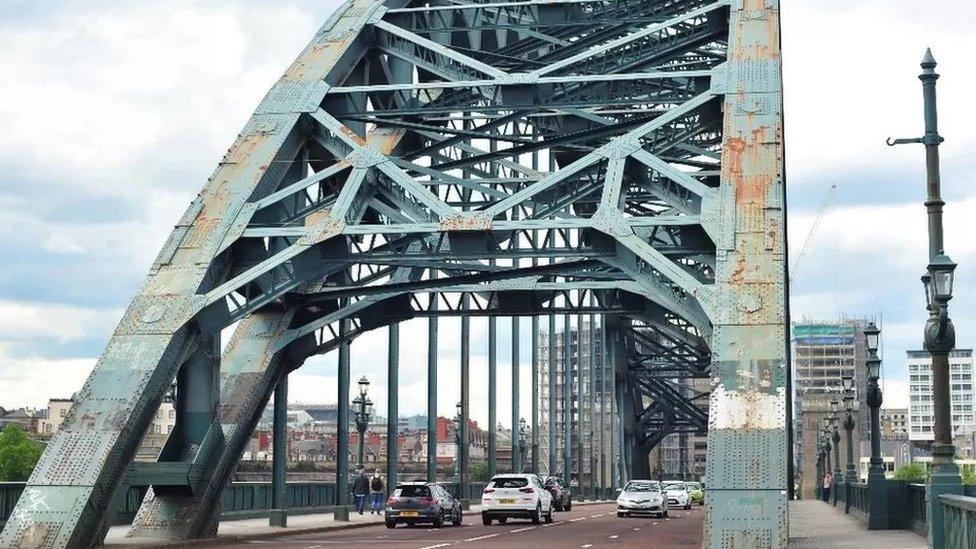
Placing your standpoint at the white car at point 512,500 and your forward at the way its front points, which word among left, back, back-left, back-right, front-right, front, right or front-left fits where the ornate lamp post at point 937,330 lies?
back

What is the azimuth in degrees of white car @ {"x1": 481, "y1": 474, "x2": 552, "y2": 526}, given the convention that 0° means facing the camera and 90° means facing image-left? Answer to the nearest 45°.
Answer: approximately 180°

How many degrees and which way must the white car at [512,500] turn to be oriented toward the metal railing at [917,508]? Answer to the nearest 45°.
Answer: approximately 135° to its right

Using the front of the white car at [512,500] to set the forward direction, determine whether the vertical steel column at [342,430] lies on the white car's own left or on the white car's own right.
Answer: on the white car's own left

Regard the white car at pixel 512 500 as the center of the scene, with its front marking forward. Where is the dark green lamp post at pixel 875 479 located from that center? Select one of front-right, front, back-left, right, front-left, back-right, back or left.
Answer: back-right

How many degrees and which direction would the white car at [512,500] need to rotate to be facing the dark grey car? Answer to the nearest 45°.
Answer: approximately 135° to its left
